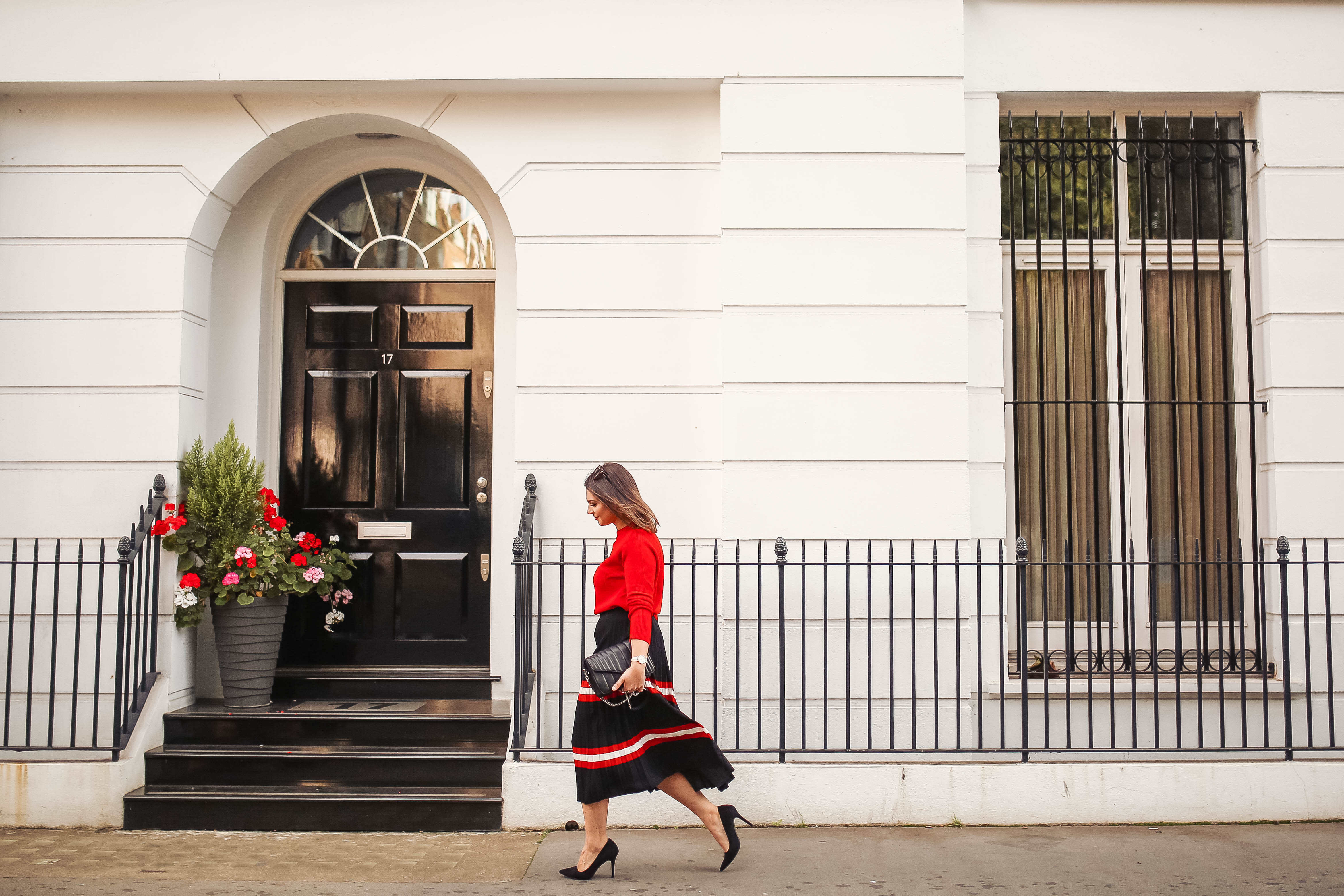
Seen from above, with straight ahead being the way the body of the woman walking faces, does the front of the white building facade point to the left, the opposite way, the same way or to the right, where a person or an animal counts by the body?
to the left

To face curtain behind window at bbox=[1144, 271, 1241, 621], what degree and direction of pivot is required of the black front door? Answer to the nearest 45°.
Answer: approximately 90° to its left

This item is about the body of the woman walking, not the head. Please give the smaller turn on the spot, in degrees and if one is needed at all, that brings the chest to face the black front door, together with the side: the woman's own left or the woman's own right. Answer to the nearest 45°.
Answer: approximately 45° to the woman's own right

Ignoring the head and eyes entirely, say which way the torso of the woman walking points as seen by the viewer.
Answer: to the viewer's left

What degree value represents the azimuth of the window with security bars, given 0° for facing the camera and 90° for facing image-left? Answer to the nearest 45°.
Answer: approximately 0°

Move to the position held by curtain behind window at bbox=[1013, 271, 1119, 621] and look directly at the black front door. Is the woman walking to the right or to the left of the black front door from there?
left

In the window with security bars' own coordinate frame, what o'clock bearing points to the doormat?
The doormat is roughly at 2 o'clock from the window with security bars.

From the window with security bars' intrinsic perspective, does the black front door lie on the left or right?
on its right
